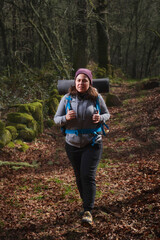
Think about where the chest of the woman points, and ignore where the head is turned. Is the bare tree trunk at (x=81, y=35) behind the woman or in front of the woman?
behind

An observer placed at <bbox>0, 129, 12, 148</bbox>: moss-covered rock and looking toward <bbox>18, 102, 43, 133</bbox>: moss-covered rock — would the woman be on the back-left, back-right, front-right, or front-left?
back-right

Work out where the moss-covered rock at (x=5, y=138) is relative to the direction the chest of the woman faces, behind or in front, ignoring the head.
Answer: behind

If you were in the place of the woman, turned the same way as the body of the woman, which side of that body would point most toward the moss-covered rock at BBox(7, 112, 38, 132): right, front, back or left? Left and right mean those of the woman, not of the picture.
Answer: back

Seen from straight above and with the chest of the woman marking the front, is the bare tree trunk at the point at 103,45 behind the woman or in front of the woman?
behind

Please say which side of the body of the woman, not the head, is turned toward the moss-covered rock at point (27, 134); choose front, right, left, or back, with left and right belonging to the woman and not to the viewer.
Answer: back

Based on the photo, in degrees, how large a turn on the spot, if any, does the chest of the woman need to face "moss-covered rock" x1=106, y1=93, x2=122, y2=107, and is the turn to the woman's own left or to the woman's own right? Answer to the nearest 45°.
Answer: approximately 180°

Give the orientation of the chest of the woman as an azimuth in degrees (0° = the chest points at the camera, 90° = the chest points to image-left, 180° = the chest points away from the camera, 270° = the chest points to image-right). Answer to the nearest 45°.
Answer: approximately 0°

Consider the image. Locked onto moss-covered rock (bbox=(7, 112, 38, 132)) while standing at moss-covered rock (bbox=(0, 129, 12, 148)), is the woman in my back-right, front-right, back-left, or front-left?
back-right
